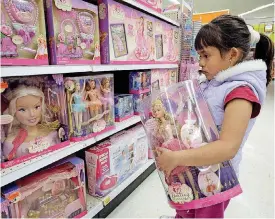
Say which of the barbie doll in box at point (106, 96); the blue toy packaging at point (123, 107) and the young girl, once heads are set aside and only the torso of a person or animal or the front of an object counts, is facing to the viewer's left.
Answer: the young girl

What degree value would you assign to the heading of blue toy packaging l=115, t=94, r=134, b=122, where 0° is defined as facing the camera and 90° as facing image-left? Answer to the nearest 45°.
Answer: approximately 315°

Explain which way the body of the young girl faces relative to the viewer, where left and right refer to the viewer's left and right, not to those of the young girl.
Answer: facing to the left of the viewer

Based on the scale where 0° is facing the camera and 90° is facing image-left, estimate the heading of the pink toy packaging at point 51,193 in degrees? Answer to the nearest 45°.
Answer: approximately 315°

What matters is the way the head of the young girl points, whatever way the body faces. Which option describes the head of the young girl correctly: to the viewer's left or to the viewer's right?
to the viewer's left

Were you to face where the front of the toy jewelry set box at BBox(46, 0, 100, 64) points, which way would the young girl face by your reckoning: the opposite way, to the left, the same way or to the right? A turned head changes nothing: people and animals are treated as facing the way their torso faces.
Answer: the opposite way
